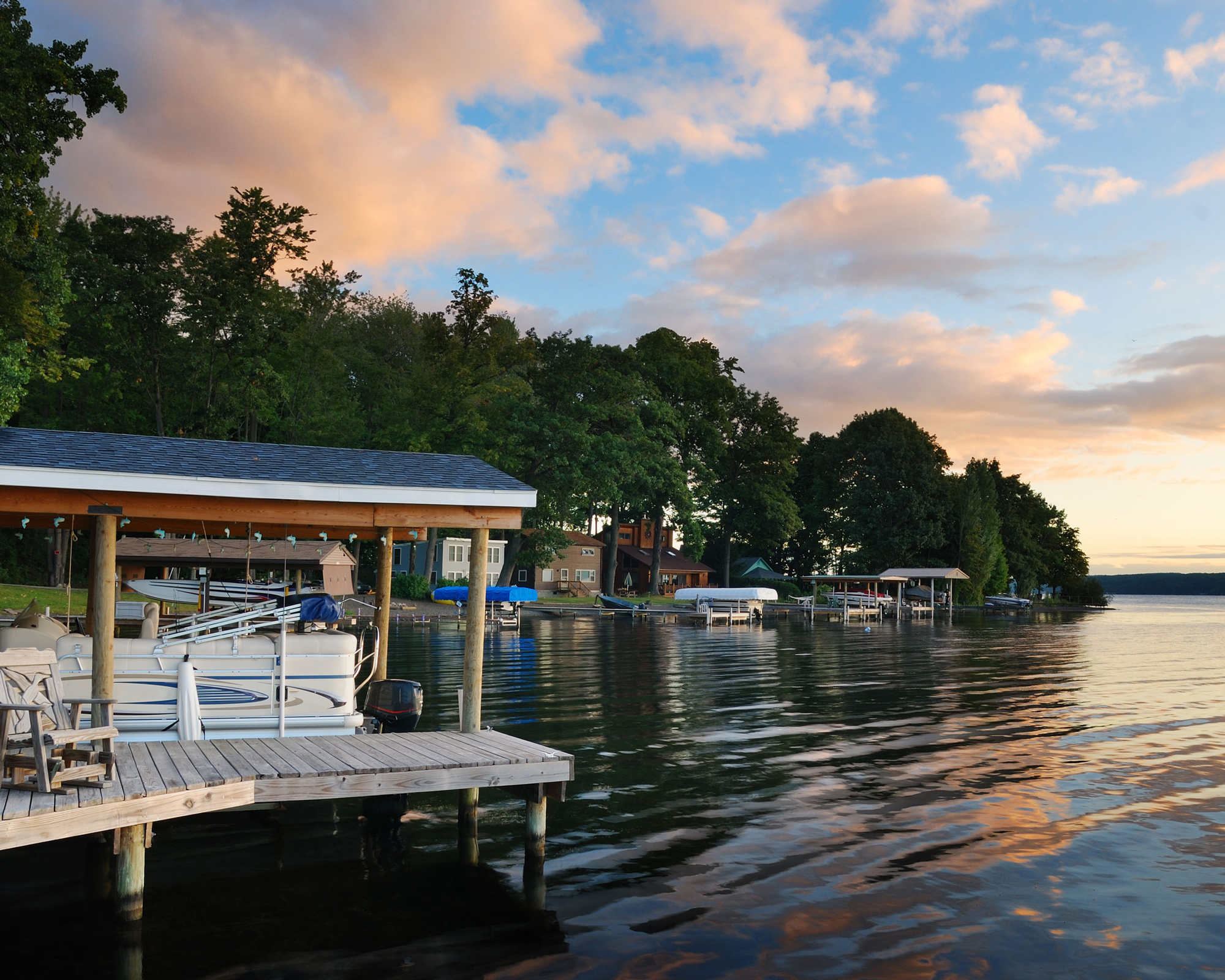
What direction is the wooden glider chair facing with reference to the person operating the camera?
facing the viewer and to the right of the viewer

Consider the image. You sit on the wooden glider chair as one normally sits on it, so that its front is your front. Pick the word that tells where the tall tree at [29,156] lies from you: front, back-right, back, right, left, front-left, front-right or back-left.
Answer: back-left

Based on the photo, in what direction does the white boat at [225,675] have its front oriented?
to the viewer's left

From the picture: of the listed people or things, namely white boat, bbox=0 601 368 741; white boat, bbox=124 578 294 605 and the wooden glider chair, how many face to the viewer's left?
2

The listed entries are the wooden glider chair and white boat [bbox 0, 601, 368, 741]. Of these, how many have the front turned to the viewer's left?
1

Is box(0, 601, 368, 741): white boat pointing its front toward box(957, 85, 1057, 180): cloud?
no

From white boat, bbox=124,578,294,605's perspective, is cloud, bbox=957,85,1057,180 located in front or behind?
behind

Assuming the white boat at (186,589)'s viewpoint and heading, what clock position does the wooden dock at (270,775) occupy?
The wooden dock is roughly at 9 o'clock from the white boat.

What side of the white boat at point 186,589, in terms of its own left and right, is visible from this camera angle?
left

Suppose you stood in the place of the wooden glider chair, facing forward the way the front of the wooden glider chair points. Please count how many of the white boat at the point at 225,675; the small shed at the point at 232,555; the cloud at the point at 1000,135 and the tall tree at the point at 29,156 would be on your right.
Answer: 0

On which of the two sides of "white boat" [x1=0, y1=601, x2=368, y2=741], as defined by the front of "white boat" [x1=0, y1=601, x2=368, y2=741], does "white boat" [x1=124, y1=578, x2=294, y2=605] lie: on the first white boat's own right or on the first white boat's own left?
on the first white boat's own right

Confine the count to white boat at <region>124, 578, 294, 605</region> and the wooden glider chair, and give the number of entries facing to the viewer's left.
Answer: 1

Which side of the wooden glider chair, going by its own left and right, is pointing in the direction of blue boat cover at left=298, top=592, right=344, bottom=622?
left

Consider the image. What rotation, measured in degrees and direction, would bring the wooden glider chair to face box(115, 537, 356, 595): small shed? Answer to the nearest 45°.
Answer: approximately 135° to its left

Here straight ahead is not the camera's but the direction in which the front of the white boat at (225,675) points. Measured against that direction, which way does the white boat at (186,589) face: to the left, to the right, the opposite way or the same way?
the same way

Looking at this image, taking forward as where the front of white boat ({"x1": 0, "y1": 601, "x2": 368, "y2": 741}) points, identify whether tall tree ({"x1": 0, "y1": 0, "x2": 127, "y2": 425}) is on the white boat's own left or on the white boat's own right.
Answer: on the white boat's own right
